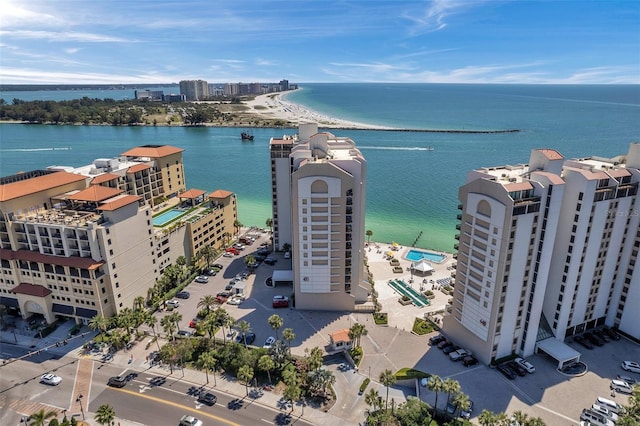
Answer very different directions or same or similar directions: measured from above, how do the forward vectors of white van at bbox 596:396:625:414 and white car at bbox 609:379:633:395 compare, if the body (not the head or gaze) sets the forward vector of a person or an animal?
same or similar directions

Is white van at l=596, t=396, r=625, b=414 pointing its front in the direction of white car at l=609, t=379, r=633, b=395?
no

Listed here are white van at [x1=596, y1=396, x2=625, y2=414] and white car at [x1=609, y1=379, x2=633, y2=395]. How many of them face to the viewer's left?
0

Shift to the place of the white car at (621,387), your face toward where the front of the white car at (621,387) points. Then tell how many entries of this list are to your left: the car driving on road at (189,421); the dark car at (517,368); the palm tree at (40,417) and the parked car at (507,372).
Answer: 0

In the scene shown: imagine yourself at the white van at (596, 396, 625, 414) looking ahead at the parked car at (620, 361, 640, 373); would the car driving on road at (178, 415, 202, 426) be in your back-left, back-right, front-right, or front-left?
back-left

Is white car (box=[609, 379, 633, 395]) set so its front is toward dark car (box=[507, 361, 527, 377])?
no

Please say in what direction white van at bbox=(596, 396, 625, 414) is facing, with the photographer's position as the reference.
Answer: facing the viewer and to the right of the viewer
